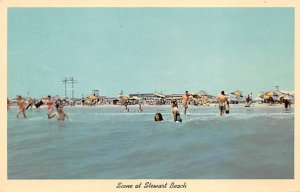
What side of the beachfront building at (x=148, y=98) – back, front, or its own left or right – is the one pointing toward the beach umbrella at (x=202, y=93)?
left

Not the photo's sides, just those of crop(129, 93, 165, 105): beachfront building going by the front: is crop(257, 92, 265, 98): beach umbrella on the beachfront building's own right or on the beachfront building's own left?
on the beachfront building's own left
